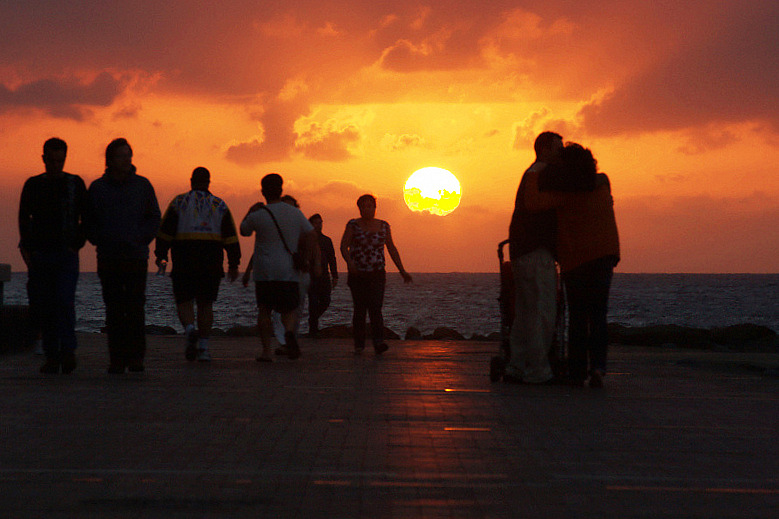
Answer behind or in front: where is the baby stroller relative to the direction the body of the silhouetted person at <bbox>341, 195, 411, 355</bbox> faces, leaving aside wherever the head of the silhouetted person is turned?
in front

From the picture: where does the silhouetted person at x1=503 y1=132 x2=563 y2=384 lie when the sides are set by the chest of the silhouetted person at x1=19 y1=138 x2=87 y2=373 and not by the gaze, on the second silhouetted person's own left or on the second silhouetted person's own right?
on the second silhouetted person's own left

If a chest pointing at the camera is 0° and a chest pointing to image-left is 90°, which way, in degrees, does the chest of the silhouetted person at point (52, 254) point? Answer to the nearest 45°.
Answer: approximately 0°

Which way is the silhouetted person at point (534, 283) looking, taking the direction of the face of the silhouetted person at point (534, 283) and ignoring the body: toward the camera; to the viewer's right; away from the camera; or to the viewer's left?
to the viewer's right

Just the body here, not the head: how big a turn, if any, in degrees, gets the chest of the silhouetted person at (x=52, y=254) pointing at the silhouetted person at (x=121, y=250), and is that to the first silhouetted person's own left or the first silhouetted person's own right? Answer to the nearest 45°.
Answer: approximately 90° to the first silhouetted person's own left

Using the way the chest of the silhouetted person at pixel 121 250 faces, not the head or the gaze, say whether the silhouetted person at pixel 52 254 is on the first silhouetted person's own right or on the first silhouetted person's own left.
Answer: on the first silhouetted person's own right

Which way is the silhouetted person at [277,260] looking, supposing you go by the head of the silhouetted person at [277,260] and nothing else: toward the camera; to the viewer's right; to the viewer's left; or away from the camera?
away from the camera
